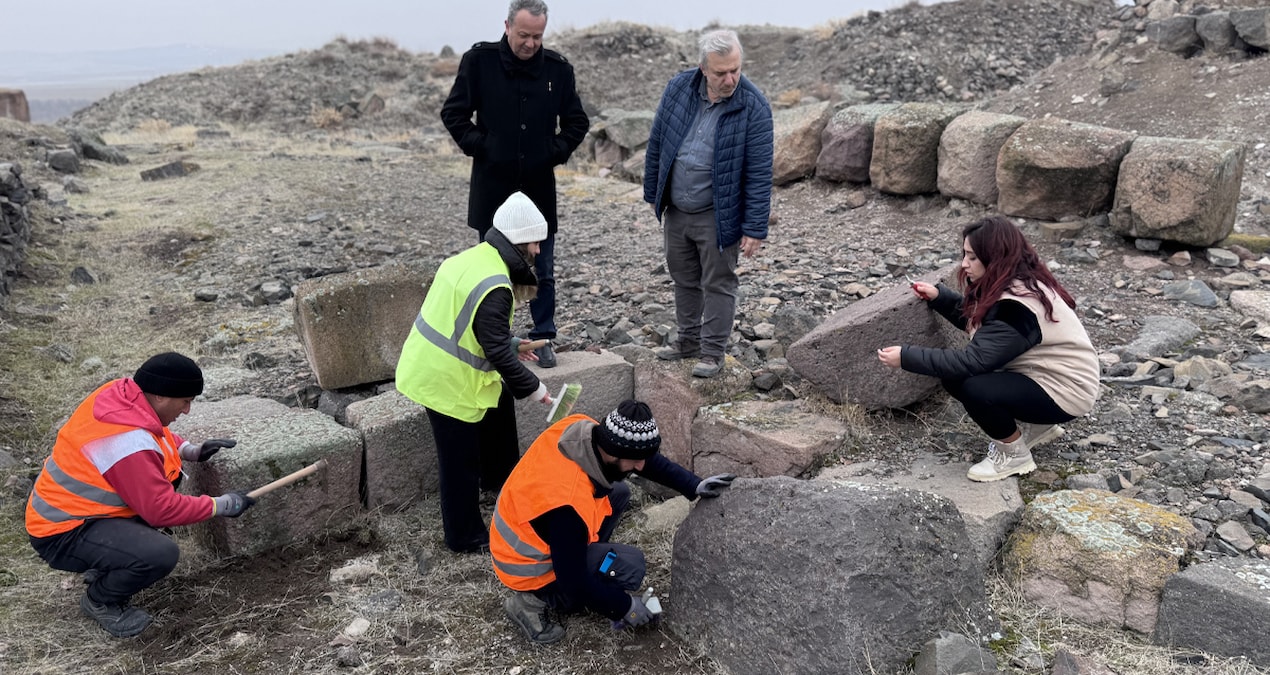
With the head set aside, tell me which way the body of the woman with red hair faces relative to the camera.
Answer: to the viewer's left

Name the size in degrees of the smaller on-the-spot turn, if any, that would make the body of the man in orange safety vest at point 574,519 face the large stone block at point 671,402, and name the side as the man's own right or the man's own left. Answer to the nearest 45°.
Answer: approximately 90° to the man's own left

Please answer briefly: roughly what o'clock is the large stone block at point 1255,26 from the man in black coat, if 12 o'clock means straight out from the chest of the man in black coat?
The large stone block is roughly at 8 o'clock from the man in black coat.

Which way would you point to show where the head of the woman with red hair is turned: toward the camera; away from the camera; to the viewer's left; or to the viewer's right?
to the viewer's left

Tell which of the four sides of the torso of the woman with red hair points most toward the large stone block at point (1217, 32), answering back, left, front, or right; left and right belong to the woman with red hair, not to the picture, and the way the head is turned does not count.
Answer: right

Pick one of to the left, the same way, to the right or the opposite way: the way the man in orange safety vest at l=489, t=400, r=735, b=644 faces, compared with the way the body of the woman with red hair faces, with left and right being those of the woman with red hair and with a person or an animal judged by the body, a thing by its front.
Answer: the opposite way

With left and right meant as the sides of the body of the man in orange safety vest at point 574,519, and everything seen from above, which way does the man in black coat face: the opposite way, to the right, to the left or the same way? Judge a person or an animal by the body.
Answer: to the right

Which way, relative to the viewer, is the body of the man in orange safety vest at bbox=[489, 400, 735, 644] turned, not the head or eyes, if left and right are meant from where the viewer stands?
facing to the right of the viewer

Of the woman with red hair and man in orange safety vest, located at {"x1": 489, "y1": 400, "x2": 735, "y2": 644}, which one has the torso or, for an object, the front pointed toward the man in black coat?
the woman with red hair
